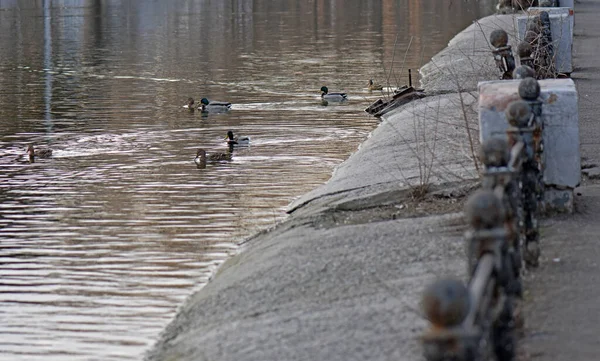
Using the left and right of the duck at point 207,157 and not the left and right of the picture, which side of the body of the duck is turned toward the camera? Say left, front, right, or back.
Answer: left

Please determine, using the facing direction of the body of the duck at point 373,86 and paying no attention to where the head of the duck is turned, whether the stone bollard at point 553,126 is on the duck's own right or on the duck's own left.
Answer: on the duck's own left

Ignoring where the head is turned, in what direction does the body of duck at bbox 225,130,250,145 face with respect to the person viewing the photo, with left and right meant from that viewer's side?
facing to the left of the viewer

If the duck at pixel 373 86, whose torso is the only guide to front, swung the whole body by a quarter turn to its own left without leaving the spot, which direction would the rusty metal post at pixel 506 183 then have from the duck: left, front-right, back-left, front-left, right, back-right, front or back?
front

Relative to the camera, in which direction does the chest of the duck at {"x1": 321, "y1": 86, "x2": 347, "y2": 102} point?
to the viewer's left

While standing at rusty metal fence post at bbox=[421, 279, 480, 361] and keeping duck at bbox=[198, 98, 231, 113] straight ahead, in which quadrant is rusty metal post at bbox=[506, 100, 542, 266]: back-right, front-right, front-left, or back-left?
front-right

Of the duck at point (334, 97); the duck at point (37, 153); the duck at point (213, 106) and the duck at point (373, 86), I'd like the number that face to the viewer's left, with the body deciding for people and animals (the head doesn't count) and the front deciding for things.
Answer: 4

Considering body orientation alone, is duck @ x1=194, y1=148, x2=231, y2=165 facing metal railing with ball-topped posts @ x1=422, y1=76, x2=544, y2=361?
no

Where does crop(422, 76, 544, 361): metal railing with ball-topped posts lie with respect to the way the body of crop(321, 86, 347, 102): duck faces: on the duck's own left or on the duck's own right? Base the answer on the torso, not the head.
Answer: on the duck's own left

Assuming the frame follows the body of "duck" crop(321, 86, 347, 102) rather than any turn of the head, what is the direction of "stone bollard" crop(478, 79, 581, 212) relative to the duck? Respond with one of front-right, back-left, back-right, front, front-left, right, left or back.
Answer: left

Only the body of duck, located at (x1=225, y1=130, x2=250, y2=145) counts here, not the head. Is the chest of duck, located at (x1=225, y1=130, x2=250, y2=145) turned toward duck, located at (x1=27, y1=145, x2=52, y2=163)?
yes

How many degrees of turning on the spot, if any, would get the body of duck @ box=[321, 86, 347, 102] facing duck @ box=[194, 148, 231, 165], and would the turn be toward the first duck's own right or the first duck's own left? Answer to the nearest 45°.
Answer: approximately 90° to the first duck's own left

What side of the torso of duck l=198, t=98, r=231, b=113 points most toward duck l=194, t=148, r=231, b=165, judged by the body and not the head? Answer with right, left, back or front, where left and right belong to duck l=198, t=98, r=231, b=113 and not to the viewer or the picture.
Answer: left

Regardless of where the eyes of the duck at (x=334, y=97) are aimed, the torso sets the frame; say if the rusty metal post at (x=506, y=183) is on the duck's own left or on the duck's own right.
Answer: on the duck's own left

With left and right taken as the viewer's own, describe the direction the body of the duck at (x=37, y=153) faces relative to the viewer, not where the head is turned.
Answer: facing to the left of the viewer

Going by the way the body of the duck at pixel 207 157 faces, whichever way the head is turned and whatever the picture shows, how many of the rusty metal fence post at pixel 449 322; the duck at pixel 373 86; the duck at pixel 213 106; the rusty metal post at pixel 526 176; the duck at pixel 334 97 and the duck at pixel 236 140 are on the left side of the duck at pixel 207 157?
2

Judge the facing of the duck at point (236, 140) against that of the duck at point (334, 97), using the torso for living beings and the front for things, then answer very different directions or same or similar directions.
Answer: same or similar directions

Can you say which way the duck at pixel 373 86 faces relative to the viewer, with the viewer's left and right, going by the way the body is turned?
facing to the left of the viewer

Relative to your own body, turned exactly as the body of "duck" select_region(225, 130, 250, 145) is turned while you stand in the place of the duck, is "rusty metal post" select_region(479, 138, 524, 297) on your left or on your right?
on your left
